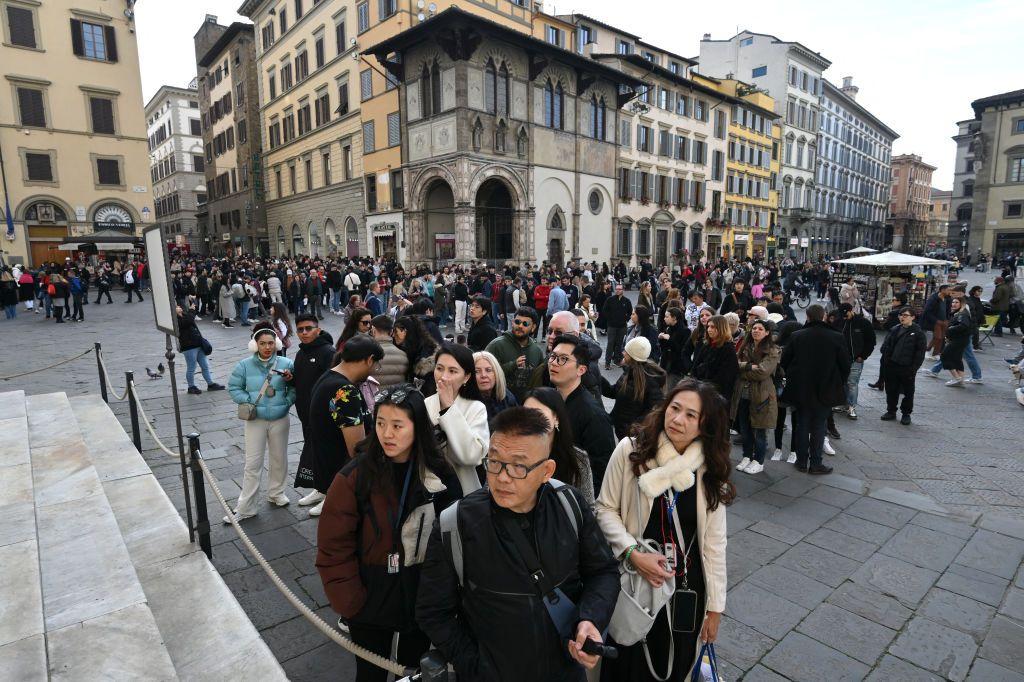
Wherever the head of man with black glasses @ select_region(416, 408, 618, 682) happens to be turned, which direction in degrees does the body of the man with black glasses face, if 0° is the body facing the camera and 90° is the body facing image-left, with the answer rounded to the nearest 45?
approximately 0°

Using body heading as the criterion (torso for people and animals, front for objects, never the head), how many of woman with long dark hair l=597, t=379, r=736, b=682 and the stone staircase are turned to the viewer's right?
1

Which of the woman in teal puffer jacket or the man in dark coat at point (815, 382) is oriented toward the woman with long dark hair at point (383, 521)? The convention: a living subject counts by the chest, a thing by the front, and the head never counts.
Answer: the woman in teal puffer jacket

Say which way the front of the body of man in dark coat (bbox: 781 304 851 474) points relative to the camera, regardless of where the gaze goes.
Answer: away from the camera

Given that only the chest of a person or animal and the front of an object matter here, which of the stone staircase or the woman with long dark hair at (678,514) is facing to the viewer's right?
the stone staircase

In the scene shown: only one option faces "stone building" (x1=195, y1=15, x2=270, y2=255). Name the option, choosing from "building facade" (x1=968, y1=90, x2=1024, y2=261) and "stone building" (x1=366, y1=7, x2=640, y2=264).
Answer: the building facade

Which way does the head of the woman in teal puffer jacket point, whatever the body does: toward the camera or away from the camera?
toward the camera

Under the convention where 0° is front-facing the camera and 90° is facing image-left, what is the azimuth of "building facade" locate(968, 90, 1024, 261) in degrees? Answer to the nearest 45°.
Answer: approximately 45°

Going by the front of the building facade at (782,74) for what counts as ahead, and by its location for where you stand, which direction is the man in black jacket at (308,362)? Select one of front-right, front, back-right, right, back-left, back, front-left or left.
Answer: front-right

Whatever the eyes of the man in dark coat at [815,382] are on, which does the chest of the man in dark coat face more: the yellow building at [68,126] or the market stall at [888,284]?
the market stall

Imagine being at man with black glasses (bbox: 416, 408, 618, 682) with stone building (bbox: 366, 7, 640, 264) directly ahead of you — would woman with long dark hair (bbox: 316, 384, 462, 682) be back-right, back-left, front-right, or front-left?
front-left

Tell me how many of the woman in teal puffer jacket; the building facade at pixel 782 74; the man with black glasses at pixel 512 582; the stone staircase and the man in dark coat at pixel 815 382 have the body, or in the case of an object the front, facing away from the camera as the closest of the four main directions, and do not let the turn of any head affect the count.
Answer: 1

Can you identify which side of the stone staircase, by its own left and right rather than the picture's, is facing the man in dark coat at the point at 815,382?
front

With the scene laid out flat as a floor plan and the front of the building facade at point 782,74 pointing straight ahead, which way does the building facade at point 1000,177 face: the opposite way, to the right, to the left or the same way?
to the right

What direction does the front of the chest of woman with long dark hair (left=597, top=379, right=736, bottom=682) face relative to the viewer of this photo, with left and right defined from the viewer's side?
facing the viewer and to the left of the viewer

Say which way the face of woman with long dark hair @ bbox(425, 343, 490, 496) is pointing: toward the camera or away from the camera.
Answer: toward the camera
